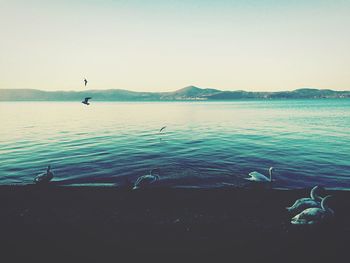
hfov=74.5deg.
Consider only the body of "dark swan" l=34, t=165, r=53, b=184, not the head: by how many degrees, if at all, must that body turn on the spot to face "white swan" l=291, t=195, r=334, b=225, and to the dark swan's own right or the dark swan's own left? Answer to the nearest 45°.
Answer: approximately 45° to the dark swan's own right

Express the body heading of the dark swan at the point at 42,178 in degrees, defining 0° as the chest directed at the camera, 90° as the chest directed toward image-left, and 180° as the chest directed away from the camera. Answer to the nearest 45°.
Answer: approximately 270°
